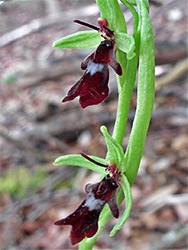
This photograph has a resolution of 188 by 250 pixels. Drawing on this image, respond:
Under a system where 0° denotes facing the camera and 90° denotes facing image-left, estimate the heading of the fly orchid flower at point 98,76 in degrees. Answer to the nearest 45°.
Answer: approximately 45°

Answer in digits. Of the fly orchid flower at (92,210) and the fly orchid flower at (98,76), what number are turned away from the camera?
0

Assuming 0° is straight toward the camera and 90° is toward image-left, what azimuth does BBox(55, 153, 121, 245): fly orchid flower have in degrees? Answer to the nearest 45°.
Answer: approximately 45°
